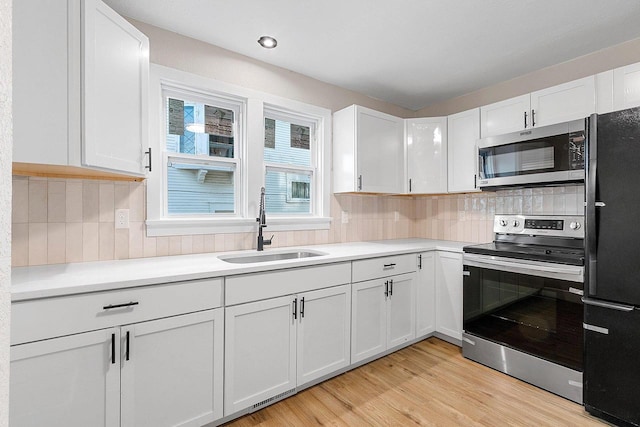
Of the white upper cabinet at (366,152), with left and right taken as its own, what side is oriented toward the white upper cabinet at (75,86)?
right

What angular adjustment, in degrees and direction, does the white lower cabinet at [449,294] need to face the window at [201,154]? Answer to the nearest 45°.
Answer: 0° — it already faces it

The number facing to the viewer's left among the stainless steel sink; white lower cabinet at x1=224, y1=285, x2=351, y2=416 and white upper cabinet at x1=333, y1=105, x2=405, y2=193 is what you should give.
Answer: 0

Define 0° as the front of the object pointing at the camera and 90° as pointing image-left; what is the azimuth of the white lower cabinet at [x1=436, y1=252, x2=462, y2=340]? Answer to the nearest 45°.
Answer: approximately 45°

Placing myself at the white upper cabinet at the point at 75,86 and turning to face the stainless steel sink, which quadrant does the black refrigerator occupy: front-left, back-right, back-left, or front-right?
front-right

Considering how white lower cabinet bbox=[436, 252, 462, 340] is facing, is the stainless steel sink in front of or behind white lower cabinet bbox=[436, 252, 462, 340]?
in front

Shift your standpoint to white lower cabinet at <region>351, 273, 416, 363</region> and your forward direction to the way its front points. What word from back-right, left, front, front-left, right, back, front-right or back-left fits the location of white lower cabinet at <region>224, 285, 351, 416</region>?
right

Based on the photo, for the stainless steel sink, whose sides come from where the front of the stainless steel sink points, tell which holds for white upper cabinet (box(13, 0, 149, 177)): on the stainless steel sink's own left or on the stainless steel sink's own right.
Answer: on the stainless steel sink's own right

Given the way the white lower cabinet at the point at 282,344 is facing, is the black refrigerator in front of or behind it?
in front

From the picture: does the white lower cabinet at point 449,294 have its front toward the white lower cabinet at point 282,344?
yes
